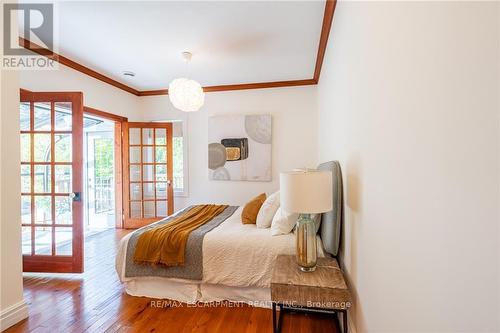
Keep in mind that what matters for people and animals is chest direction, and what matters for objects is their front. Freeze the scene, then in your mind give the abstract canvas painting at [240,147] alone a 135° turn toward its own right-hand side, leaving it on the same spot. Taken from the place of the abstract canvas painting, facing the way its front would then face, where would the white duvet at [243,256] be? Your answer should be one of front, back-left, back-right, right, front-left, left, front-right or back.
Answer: back-left

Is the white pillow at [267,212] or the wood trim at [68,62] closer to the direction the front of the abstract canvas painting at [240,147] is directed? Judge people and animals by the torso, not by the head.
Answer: the white pillow

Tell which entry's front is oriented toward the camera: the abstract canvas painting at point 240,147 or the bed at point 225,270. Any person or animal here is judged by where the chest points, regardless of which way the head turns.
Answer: the abstract canvas painting

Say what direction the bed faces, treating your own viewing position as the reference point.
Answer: facing to the left of the viewer

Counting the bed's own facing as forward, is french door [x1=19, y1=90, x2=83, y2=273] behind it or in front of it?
in front

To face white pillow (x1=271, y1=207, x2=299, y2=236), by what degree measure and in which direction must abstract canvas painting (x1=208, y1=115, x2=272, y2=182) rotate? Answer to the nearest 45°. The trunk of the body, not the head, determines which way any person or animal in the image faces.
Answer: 0° — it already faces it

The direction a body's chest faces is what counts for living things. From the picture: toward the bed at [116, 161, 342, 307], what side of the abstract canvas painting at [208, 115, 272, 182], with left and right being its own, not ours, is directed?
front

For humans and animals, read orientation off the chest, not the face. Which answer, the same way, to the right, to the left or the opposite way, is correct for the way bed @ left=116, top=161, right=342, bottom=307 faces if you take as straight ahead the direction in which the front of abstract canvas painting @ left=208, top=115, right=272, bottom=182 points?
to the right

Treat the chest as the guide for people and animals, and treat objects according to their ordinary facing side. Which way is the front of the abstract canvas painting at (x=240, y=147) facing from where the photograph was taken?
facing the viewer

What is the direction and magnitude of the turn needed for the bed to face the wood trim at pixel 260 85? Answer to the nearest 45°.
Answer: approximately 90° to its right

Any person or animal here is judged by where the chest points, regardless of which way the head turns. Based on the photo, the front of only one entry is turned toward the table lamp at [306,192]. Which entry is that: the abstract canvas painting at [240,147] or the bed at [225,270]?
the abstract canvas painting

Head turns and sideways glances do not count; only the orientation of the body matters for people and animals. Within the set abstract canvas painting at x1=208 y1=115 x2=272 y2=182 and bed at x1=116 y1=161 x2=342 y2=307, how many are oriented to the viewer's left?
1

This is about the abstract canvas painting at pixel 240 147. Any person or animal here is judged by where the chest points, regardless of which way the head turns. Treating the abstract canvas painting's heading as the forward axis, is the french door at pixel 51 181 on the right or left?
on its right
